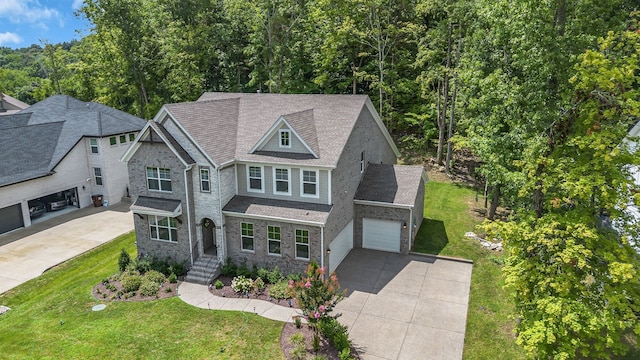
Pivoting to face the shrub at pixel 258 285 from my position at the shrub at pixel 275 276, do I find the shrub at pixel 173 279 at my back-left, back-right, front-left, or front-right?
front-right

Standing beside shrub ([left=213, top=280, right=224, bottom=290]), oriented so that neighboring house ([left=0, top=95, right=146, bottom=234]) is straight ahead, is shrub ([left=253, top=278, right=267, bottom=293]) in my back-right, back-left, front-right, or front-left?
back-right

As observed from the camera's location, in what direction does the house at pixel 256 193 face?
facing the viewer and to the left of the viewer

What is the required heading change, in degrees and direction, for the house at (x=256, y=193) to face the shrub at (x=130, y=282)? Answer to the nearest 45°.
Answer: approximately 45° to its right

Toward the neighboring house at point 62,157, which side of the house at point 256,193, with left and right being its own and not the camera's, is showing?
right

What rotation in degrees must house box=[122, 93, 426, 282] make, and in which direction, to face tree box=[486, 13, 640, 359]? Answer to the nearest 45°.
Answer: approximately 90° to its left
